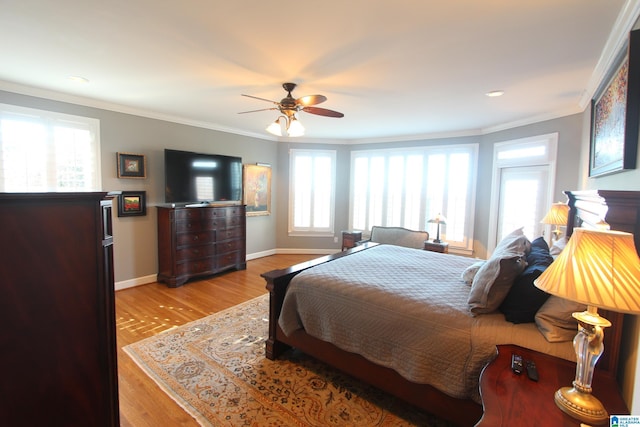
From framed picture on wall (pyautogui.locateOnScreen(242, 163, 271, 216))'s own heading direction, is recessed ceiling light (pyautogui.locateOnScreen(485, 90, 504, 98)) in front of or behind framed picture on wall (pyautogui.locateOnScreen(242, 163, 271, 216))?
in front

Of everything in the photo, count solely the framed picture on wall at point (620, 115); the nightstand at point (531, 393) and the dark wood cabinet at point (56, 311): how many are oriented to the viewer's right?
1

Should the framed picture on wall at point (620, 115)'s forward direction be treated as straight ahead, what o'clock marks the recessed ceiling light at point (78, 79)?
The recessed ceiling light is roughly at 11 o'clock from the framed picture on wall.

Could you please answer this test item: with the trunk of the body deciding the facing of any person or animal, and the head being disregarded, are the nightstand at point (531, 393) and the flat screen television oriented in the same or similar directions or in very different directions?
very different directions

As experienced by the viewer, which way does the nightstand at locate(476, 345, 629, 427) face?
facing to the left of the viewer

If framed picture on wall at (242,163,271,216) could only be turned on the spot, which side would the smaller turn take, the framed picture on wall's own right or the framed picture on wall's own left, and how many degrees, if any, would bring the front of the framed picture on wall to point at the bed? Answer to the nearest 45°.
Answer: approximately 45° to the framed picture on wall's own right

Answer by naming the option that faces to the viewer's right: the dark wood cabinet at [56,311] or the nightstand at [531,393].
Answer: the dark wood cabinet

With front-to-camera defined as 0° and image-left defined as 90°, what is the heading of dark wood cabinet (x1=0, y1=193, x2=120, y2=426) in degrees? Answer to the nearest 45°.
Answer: approximately 270°

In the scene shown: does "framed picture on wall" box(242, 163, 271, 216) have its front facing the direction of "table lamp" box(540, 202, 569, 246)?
yes

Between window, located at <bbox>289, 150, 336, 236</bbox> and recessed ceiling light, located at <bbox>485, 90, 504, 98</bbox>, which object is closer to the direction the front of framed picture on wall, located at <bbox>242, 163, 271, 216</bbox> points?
the recessed ceiling light

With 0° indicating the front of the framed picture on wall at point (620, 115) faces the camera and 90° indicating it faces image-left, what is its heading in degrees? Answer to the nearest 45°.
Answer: approximately 90°

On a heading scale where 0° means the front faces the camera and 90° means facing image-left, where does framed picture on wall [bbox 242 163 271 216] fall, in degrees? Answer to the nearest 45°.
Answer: approximately 315°

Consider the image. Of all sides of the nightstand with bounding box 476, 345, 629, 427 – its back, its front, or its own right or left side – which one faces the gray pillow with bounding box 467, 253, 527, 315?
right

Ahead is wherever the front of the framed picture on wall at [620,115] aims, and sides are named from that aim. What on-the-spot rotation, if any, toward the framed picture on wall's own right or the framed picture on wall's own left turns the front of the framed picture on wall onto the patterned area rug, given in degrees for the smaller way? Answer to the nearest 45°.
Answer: approximately 45° to the framed picture on wall's own left

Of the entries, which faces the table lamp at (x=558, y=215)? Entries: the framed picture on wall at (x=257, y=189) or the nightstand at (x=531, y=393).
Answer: the framed picture on wall

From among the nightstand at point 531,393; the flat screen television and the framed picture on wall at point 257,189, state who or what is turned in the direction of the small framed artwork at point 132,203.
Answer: the nightstand
